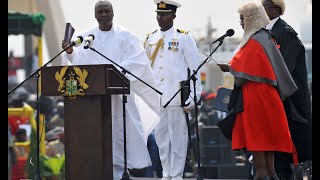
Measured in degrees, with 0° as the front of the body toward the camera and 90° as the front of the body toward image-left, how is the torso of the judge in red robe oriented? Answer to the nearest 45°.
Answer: approximately 90°

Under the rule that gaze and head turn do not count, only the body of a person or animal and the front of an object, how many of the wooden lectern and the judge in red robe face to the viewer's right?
0

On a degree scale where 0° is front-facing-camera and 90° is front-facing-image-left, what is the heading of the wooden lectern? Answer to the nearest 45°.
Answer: approximately 45°

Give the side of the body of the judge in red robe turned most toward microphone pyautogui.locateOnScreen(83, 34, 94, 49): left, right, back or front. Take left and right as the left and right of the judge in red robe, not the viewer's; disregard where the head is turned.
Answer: front

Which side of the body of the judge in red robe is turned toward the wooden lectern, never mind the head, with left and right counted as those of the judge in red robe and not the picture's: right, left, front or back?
front
